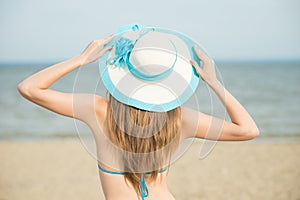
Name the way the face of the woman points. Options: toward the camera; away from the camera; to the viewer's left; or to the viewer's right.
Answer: away from the camera

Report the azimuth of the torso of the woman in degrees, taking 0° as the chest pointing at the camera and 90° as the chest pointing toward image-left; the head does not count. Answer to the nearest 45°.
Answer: approximately 180°
